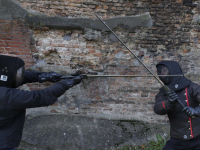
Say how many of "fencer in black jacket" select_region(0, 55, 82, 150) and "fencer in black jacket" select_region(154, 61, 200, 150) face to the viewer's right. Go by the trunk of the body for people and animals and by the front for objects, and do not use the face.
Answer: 1

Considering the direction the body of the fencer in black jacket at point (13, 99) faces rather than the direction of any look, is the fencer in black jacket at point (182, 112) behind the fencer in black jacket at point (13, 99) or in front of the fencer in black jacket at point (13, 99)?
in front

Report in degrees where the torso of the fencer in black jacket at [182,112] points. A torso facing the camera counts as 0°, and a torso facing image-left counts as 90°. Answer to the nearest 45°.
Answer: approximately 45°

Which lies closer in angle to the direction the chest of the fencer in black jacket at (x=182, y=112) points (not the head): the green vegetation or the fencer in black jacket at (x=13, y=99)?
the fencer in black jacket

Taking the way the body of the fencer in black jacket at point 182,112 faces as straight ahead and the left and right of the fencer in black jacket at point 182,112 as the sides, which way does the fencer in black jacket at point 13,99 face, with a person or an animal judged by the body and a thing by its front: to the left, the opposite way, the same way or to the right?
the opposite way

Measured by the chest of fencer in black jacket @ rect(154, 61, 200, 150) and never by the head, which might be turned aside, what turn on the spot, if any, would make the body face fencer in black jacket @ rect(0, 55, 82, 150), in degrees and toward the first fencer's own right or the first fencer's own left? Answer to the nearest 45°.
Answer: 0° — they already face them

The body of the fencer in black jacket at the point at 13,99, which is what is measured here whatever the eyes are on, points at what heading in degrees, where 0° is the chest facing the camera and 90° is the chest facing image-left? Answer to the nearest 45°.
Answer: approximately 270°

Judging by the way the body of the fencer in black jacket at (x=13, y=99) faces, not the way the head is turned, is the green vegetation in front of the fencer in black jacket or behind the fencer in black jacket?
in front
